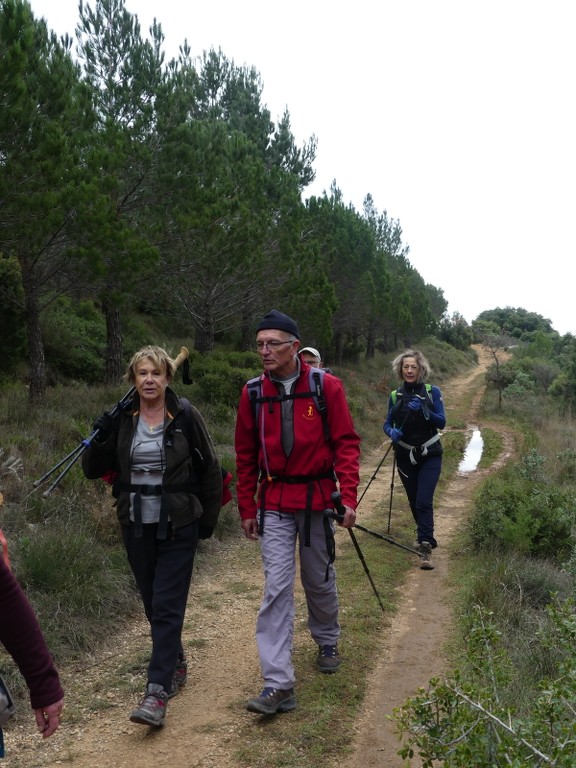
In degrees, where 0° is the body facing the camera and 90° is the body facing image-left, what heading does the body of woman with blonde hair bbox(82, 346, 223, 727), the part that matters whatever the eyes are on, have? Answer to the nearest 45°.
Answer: approximately 0°

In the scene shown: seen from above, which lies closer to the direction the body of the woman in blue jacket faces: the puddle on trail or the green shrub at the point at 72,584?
the green shrub

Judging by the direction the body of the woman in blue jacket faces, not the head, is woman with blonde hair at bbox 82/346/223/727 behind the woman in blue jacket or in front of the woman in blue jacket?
in front

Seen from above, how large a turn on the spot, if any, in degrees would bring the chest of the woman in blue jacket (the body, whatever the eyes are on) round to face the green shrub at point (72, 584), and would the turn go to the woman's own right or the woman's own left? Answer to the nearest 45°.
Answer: approximately 45° to the woman's own right

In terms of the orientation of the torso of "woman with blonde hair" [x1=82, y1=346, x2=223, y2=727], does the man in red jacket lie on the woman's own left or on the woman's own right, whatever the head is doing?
on the woman's own left

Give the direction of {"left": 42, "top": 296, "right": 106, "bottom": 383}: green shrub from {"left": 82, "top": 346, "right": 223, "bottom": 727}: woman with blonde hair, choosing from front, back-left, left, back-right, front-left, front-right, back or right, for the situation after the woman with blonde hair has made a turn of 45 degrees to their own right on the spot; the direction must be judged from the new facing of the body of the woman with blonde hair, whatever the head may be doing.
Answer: back-right

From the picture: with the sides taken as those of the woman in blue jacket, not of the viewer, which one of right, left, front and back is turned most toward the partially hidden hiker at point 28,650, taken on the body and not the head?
front

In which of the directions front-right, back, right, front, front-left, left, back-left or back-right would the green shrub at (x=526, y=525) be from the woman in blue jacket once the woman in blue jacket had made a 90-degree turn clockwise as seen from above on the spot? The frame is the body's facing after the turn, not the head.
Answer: back

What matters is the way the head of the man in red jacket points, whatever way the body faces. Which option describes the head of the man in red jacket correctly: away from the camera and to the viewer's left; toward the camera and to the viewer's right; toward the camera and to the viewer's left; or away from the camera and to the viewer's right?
toward the camera and to the viewer's left

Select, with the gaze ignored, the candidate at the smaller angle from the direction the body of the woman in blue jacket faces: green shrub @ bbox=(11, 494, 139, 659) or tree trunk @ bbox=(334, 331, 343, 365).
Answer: the green shrub

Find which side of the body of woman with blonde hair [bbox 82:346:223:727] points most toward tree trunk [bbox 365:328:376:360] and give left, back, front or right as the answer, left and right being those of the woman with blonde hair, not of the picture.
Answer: back

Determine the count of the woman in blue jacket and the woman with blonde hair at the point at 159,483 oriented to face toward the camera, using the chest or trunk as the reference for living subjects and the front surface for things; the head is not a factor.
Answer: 2
